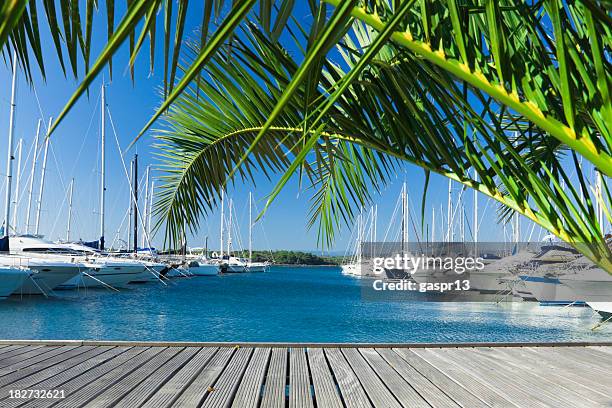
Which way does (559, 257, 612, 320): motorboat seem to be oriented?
to the viewer's left

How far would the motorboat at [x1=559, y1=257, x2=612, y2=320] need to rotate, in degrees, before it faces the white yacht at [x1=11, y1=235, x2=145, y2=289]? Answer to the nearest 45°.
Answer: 0° — it already faces it
